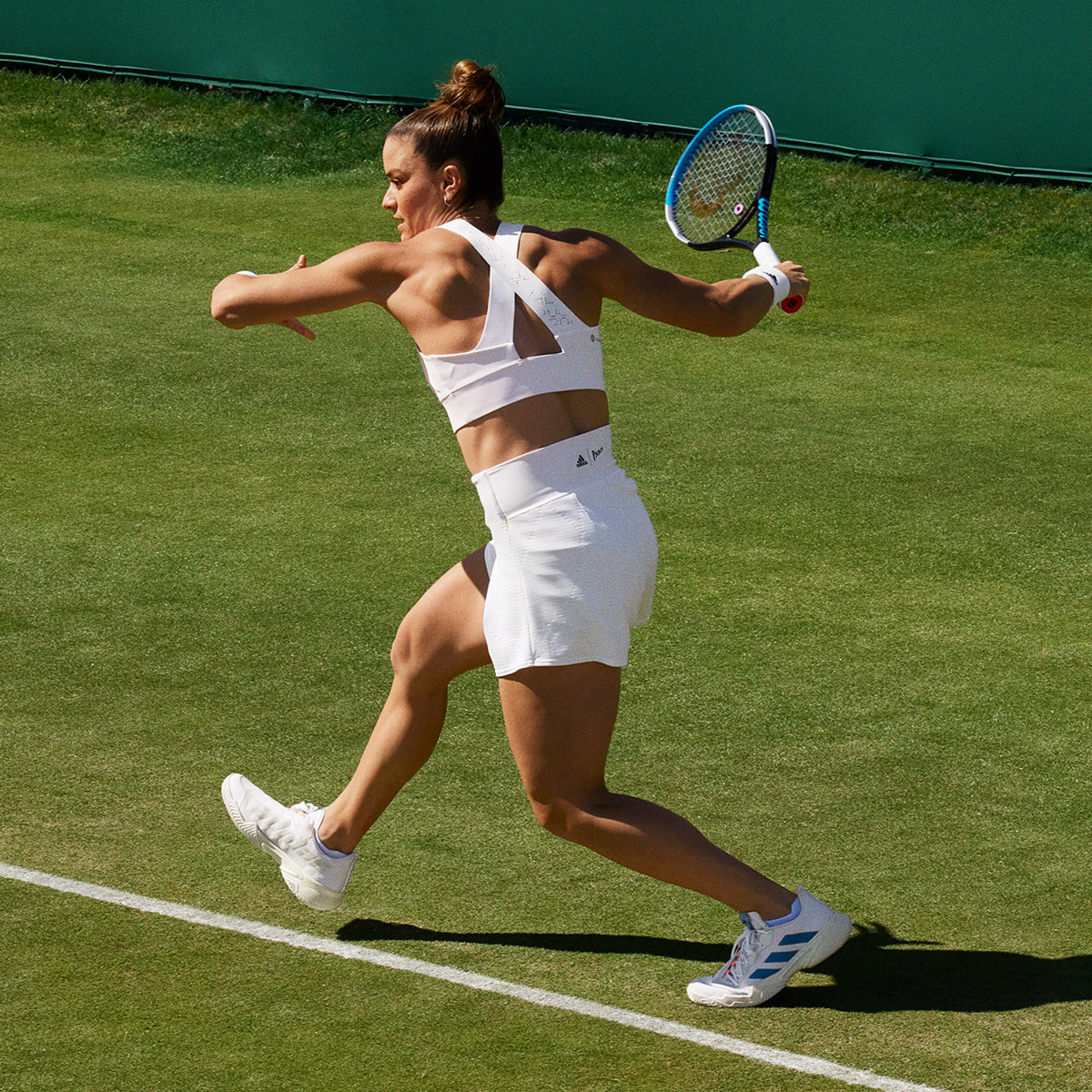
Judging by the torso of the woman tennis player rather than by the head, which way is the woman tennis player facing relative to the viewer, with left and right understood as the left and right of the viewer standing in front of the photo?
facing away from the viewer and to the left of the viewer

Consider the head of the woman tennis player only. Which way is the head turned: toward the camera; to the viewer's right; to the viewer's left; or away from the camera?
to the viewer's left
